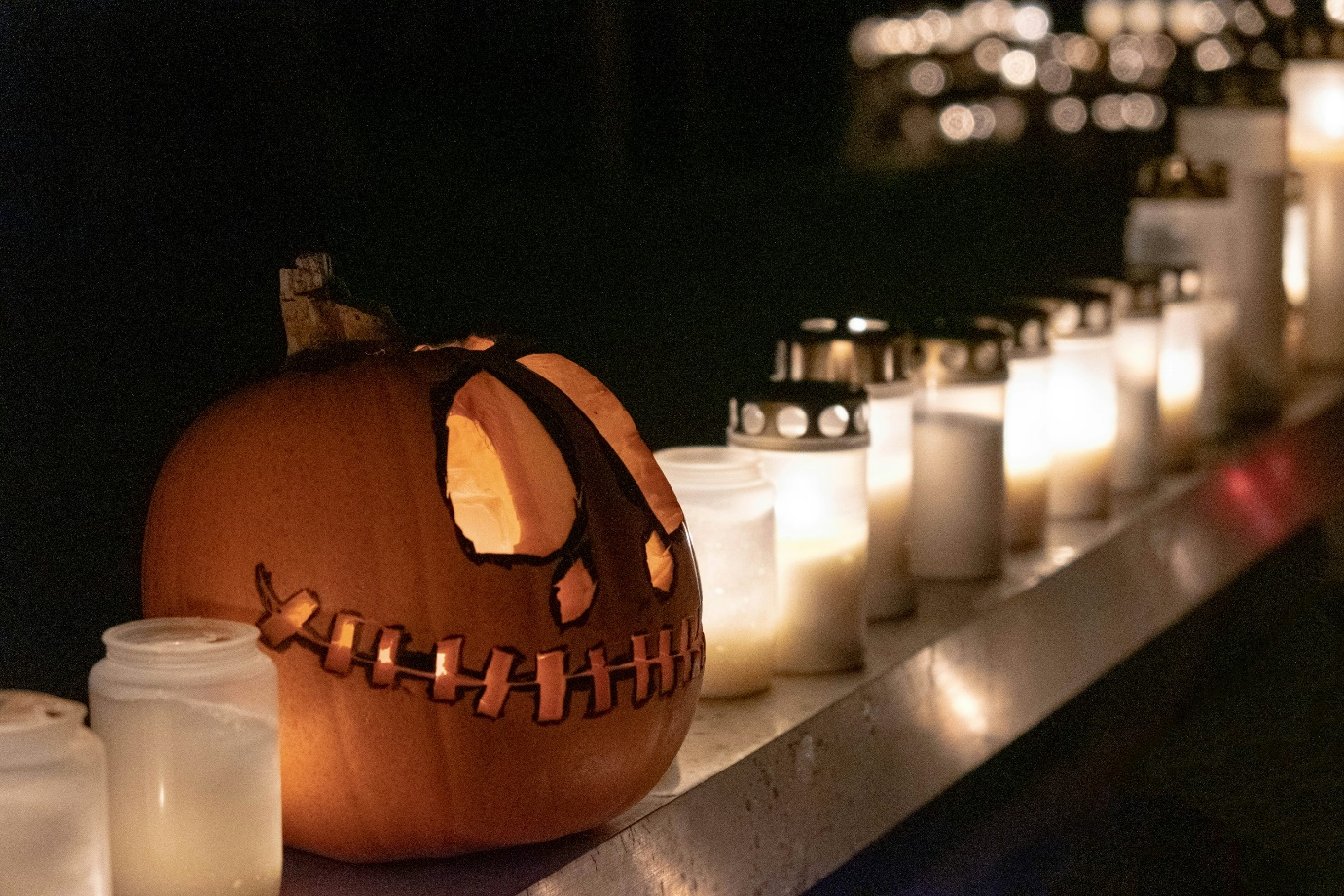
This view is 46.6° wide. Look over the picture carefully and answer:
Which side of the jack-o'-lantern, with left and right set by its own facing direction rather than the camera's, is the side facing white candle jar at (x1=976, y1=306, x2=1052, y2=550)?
left

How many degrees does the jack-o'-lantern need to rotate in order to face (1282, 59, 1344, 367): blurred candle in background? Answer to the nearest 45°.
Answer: approximately 90° to its left

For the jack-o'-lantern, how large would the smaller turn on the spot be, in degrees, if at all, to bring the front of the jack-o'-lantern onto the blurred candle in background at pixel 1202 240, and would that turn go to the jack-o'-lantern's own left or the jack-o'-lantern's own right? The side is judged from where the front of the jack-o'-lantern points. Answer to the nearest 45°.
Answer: approximately 90° to the jack-o'-lantern's own left

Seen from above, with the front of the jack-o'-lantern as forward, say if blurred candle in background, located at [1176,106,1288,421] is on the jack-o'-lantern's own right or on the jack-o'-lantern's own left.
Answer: on the jack-o'-lantern's own left

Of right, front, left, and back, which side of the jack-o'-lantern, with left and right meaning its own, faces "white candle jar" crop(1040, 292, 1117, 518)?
left

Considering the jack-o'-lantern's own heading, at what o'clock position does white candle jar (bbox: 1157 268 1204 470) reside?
The white candle jar is roughly at 9 o'clock from the jack-o'-lantern.

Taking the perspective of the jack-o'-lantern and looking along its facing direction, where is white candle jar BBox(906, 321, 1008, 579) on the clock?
The white candle jar is roughly at 9 o'clock from the jack-o'-lantern.

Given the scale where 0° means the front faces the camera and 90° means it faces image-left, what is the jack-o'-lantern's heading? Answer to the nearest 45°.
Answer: approximately 315°
